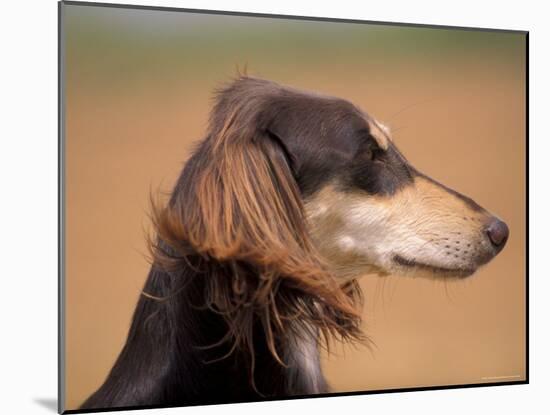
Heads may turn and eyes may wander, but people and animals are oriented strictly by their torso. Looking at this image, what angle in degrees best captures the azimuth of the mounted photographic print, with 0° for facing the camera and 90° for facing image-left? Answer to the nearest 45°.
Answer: approximately 315°
